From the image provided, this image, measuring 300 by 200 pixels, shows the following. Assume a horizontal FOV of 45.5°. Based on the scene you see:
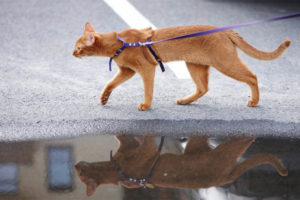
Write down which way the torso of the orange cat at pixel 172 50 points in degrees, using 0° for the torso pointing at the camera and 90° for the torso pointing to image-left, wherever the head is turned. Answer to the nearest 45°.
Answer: approximately 90°
